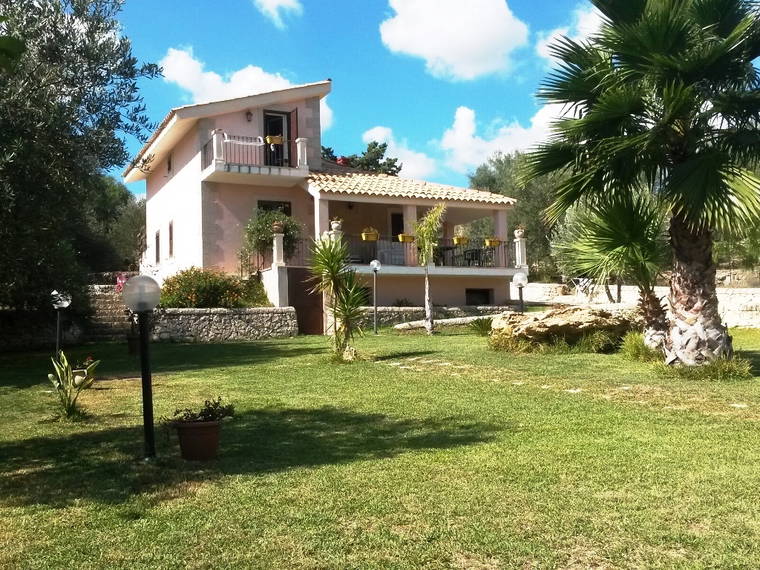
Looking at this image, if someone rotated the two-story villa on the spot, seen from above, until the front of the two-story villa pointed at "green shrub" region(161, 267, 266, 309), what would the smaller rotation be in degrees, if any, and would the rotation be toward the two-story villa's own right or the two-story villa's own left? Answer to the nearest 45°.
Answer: approximately 45° to the two-story villa's own right

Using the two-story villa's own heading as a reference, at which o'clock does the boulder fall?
The boulder is roughly at 11 o'clock from the two-story villa.

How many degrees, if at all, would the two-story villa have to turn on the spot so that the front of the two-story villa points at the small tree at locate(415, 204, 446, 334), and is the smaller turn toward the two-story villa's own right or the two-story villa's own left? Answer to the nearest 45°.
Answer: approximately 45° to the two-story villa's own left

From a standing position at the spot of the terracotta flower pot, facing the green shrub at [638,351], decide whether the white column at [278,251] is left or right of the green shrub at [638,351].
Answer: left

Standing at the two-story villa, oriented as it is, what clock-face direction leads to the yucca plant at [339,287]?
The yucca plant is roughly at 12 o'clock from the two-story villa.

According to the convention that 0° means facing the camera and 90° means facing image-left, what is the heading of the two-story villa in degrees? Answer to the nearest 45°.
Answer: approximately 0°
